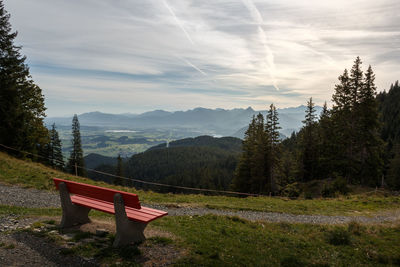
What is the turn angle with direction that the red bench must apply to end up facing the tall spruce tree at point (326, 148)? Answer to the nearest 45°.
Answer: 0° — it already faces it

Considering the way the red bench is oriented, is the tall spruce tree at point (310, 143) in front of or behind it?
in front

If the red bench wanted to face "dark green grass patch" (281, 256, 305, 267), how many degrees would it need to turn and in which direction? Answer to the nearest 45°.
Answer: approximately 90° to its right

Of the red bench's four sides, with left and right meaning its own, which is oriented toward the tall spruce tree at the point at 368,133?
front

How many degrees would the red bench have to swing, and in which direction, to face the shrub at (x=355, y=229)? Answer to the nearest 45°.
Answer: approximately 45° to its right
